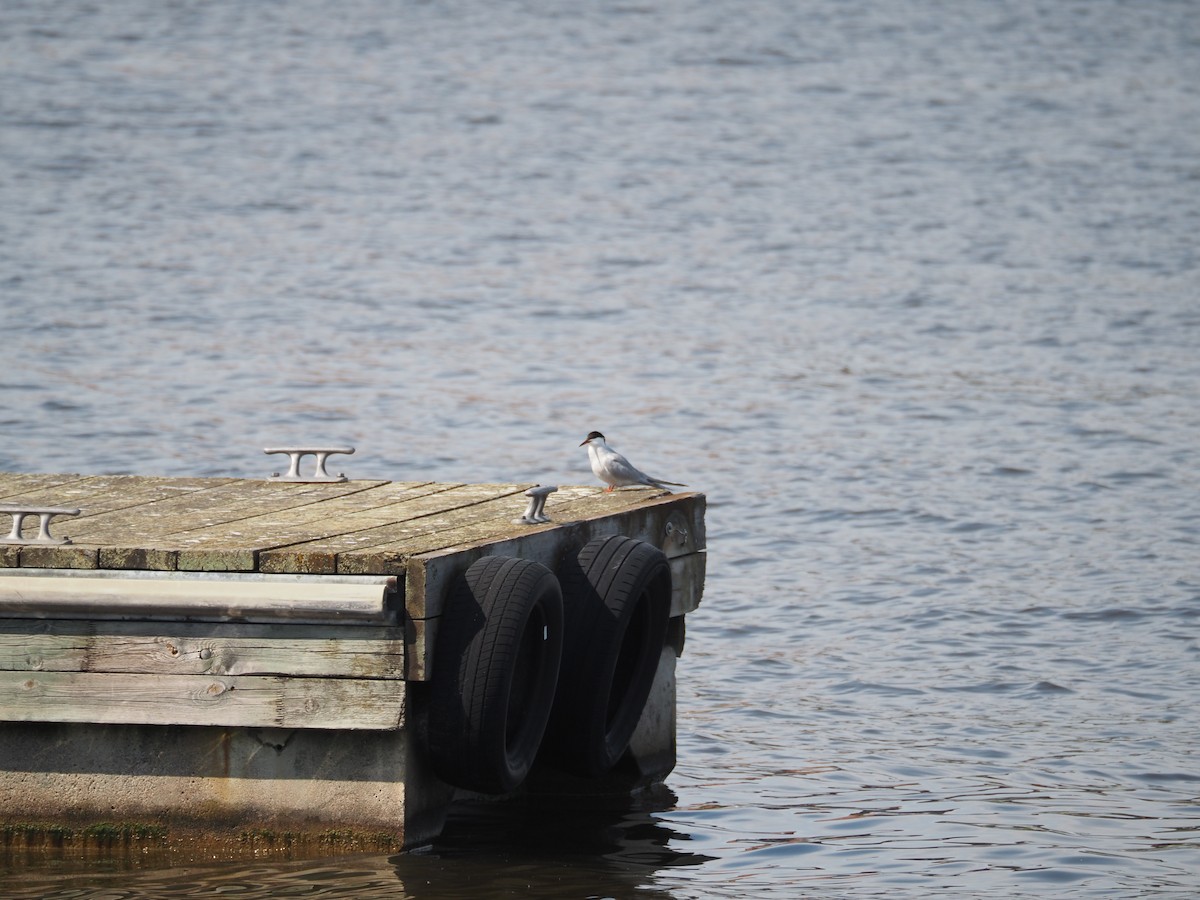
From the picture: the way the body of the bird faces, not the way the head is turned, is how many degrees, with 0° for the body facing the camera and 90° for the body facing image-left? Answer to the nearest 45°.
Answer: approximately 90°
